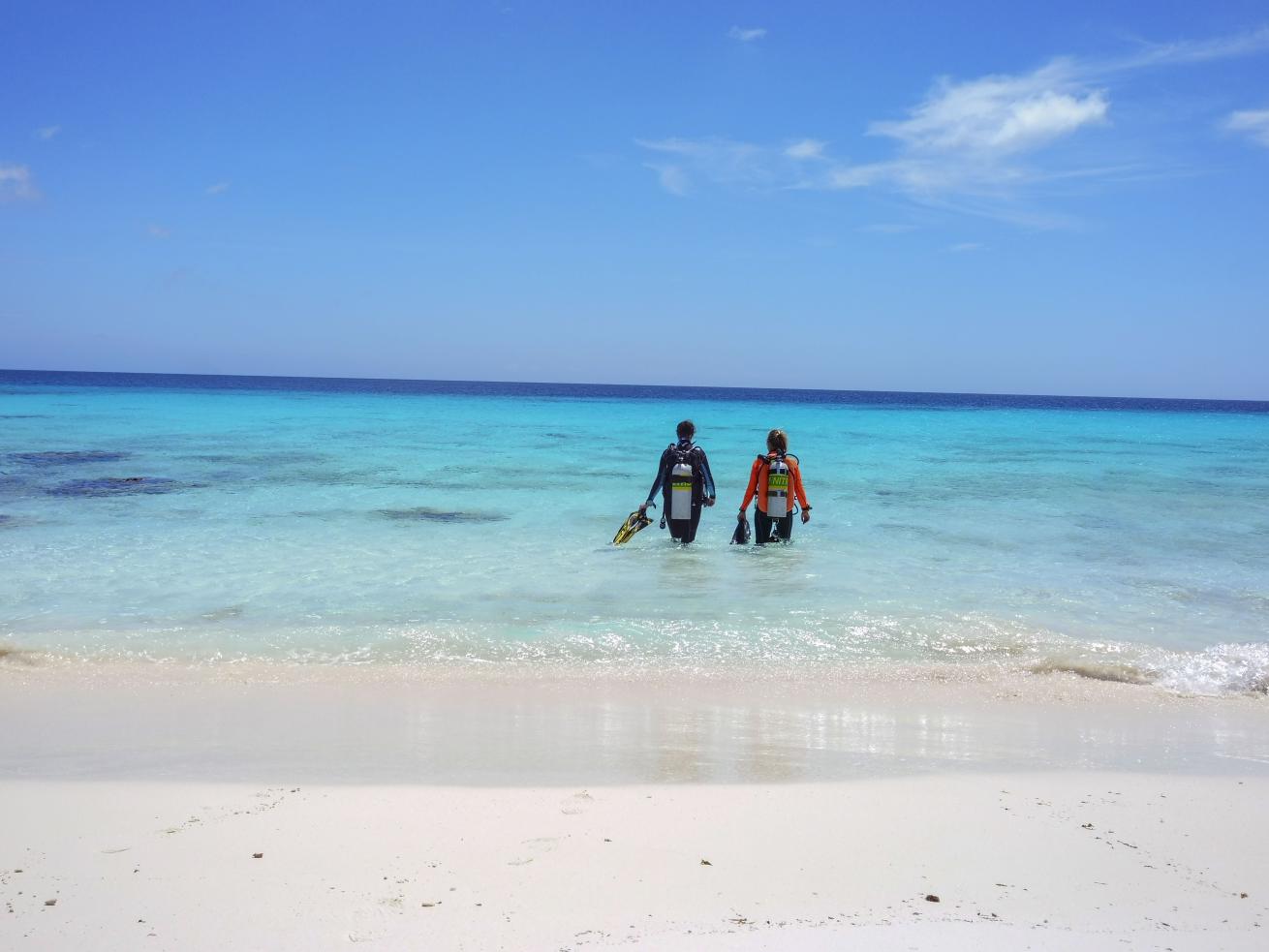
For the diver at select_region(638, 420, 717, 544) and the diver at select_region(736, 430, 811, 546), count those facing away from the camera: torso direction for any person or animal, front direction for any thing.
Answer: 2

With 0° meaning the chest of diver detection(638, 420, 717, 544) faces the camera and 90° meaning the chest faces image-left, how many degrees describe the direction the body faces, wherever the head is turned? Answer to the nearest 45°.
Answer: approximately 180°

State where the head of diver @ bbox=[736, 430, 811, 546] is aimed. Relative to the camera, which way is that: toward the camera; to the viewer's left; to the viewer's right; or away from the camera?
away from the camera

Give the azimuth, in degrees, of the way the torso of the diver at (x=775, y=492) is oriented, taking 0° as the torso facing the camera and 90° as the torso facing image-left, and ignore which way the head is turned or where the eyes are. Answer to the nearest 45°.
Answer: approximately 180°

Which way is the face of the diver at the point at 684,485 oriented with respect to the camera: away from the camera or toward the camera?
away from the camera

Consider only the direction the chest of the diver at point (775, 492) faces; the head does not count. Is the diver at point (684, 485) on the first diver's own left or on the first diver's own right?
on the first diver's own left
